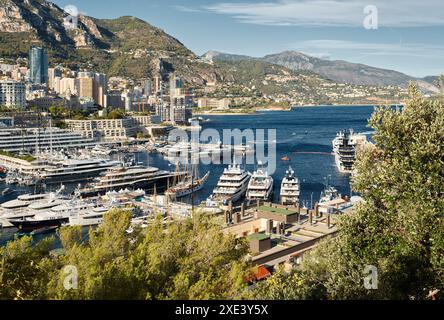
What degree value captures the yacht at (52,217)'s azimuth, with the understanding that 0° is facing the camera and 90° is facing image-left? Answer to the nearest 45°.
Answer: approximately 45°

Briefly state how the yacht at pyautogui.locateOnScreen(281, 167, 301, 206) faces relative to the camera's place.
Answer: facing away from the viewer

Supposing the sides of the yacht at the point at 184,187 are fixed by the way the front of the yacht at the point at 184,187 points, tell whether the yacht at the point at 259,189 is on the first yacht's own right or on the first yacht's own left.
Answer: on the first yacht's own right

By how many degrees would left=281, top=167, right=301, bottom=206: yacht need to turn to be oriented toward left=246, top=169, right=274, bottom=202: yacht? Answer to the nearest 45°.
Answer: approximately 90° to its left

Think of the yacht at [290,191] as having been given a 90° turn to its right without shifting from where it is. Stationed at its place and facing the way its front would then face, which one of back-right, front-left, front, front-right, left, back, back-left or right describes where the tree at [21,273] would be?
right

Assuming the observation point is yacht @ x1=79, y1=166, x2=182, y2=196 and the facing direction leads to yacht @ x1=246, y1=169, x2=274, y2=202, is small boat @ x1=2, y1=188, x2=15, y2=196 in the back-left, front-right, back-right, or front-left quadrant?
back-right

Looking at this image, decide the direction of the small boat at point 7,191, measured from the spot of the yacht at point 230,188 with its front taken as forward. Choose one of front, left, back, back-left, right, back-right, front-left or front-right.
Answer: back-left

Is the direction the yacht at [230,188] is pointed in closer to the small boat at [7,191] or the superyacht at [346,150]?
the superyacht

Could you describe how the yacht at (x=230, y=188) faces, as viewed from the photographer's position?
facing away from the viewer and to the right of the viewer

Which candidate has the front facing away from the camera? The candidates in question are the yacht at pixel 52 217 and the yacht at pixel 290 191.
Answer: the yacht at pixel 290 191
